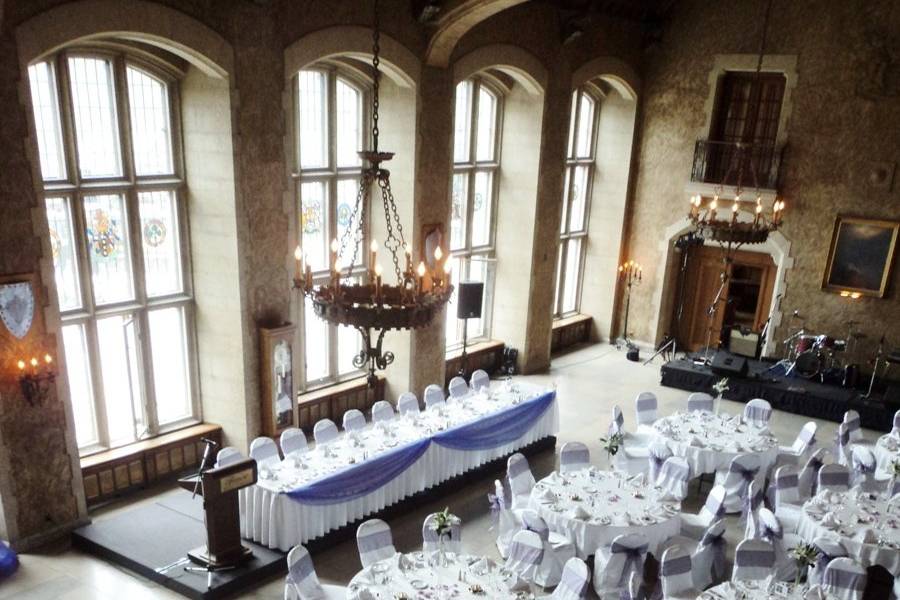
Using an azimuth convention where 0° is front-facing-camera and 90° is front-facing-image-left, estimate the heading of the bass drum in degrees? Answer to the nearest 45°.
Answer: approximately 0°

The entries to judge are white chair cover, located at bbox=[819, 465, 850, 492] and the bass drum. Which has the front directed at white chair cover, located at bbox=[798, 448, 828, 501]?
the bass drum

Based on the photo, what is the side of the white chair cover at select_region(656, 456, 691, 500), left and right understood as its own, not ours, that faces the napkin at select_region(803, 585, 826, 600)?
left

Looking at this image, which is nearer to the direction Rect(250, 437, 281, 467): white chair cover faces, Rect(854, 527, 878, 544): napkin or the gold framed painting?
the napkin

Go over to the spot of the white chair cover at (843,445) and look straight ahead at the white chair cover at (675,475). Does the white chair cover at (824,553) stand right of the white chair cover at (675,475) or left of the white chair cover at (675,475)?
left
